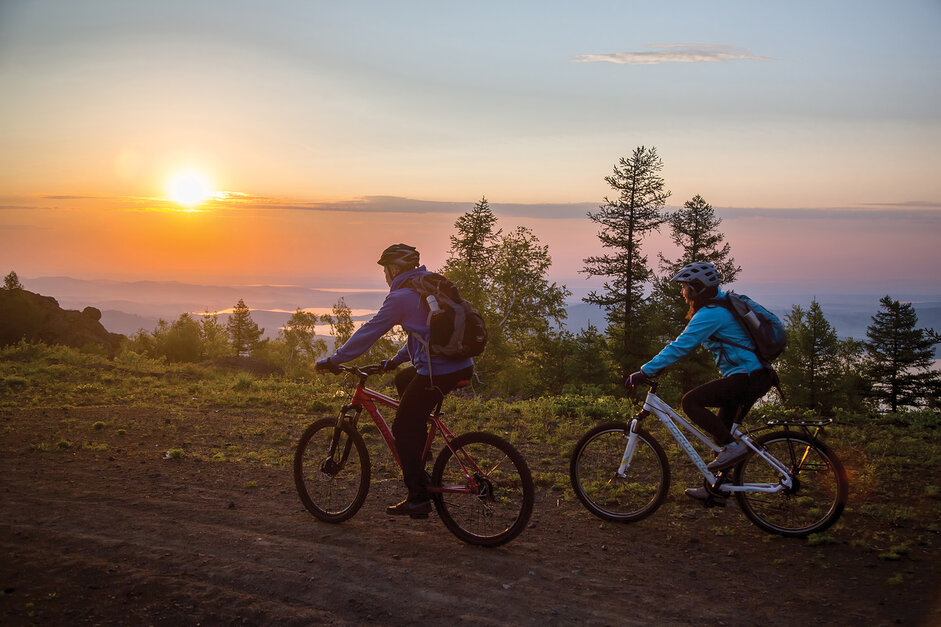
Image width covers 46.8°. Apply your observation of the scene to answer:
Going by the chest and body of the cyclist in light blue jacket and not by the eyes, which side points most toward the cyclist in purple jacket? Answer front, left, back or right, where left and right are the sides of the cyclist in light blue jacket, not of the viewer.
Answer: front

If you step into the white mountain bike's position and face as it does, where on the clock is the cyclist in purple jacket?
The cyclist in purple jacket is roughly at 11 o'clock from the white mountain bike.

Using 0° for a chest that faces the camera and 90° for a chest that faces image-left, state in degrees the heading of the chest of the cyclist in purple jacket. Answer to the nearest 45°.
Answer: approximately 135°

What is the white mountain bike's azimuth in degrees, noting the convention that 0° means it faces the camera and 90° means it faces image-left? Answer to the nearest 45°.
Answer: approximately 90°

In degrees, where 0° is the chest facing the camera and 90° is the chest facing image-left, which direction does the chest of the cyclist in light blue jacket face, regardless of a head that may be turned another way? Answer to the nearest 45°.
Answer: approximately 90°

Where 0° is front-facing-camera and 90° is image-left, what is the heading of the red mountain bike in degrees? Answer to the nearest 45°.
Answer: approximately 135°

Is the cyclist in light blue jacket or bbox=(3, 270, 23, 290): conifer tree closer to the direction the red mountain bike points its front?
the conifer tree

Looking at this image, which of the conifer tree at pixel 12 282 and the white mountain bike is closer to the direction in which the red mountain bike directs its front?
the conifer tree

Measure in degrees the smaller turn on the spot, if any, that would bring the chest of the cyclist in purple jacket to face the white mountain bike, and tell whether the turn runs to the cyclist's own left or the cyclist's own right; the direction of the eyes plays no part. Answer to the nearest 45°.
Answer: approximately 135° to the cyclist's own right

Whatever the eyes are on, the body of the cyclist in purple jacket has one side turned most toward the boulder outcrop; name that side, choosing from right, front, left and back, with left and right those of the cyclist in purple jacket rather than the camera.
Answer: front
